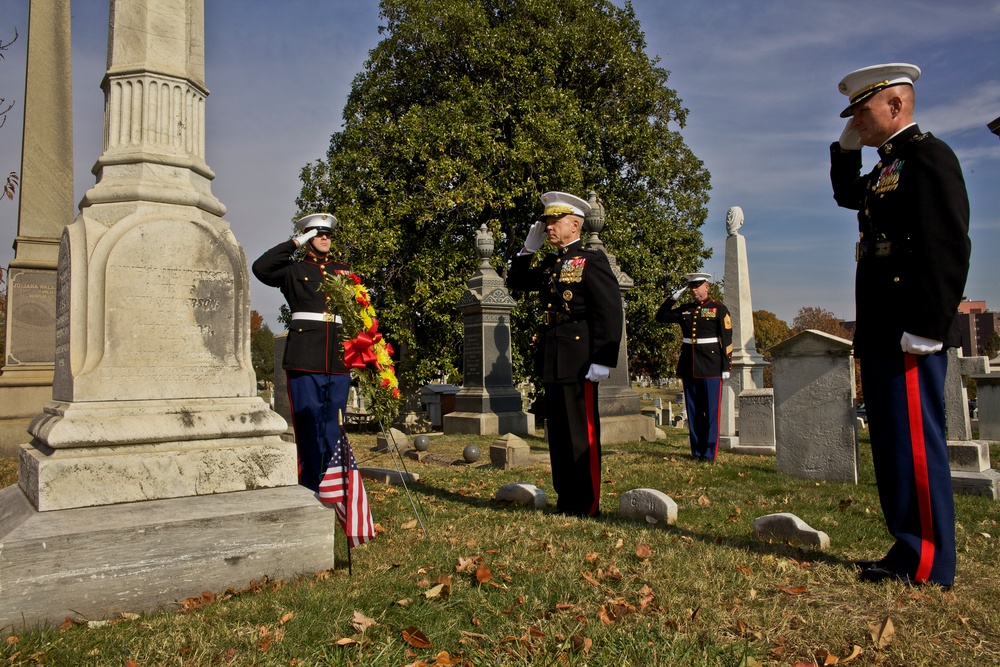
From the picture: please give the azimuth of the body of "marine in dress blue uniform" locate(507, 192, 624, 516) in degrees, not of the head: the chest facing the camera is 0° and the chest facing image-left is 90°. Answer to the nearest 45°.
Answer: approximately 45°

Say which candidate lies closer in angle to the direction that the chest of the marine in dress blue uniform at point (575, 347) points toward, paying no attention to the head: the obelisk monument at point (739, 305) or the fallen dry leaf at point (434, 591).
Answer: the fallen dry leaf

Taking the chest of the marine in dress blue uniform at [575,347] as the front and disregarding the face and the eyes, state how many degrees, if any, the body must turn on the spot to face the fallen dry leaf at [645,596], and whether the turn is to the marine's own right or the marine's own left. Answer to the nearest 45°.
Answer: approximately 45° to the marine's own left

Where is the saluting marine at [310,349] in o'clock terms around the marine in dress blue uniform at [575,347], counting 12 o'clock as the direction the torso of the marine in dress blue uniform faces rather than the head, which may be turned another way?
The saluting marine is roughly at 2 o'clock from the marine in dress blue uniform.

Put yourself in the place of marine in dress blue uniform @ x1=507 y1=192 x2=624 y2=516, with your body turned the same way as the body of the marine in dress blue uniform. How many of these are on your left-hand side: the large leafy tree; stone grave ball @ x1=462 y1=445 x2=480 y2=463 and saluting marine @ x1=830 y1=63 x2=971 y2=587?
1

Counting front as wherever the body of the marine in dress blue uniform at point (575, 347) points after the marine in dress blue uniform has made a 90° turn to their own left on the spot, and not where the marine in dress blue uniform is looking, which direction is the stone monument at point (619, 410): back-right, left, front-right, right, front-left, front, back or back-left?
back-left

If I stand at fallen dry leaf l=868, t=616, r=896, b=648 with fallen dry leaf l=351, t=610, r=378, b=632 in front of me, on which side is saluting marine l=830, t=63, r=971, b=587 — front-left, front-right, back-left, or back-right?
back-right

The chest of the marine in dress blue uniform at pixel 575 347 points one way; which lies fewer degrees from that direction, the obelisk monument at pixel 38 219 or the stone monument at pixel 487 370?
the obelisk monument

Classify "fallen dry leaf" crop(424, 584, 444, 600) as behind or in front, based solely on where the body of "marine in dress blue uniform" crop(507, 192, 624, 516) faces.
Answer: in front

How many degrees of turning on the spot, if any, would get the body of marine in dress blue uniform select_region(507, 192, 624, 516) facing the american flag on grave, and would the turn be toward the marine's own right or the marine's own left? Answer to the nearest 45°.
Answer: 0° — they already face it

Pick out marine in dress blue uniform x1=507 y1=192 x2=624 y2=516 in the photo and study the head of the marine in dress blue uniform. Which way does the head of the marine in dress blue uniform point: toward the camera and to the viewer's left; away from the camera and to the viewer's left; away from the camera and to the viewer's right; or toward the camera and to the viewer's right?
toward the camera and to the viewer's left

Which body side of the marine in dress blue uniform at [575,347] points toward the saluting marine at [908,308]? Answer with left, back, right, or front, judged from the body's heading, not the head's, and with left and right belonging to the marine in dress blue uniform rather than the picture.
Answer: left

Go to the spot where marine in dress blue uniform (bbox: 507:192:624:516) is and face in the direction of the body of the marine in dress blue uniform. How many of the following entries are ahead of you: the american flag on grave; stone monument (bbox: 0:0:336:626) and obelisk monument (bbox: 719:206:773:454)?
2

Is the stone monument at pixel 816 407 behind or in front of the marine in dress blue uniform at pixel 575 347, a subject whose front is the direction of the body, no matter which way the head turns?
behind
